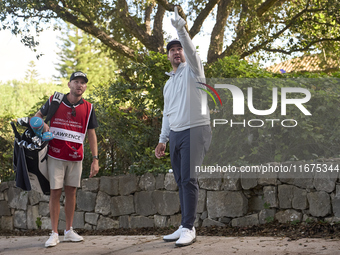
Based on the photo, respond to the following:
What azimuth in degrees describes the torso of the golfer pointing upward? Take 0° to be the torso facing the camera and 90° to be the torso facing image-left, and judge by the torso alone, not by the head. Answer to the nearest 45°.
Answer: approximately 45°

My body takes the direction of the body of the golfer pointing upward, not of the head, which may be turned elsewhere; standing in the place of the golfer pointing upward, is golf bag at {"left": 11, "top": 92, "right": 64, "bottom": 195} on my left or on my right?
on my right
